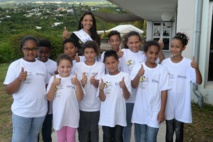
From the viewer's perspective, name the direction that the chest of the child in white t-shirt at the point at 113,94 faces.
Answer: toward the camera

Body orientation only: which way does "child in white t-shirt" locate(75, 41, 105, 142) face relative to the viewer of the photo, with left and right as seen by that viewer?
facing the viewer

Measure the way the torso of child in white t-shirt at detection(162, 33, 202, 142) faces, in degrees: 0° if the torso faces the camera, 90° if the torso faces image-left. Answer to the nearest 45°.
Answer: approximately 0°

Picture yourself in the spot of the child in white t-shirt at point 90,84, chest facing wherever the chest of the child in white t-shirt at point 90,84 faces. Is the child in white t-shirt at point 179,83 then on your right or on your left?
on your left

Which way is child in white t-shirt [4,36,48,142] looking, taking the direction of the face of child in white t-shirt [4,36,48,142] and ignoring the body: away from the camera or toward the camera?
toward the camera

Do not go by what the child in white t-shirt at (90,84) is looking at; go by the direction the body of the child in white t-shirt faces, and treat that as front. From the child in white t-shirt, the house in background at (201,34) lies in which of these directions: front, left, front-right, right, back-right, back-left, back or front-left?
back-left

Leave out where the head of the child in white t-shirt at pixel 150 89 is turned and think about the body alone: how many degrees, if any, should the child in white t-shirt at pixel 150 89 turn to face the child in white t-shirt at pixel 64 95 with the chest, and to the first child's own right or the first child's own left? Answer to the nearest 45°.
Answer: approximately 90° to the first child's own right

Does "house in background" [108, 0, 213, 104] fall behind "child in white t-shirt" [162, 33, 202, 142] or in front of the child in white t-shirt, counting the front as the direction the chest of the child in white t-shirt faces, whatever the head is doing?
behind

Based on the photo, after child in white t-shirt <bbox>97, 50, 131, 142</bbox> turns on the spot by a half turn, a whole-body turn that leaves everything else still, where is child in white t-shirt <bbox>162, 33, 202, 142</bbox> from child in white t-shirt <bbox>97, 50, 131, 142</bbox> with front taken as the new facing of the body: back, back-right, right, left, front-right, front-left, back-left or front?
right

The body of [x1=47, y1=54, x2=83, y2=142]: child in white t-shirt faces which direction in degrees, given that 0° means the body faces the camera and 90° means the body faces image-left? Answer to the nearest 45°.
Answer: approximately 0°

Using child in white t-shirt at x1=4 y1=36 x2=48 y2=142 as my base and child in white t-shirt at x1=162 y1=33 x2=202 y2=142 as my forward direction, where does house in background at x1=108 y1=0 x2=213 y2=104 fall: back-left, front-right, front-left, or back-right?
front-left
